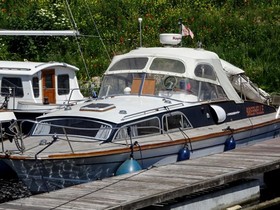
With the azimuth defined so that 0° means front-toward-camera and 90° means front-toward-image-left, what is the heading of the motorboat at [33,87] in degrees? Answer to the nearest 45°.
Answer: approximately 135°

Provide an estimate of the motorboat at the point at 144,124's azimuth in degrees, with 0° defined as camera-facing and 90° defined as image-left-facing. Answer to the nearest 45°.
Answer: approximately 45°

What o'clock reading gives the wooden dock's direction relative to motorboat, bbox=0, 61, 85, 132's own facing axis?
The wooden dock is roughly at 7 o'clock from the motorboat.
